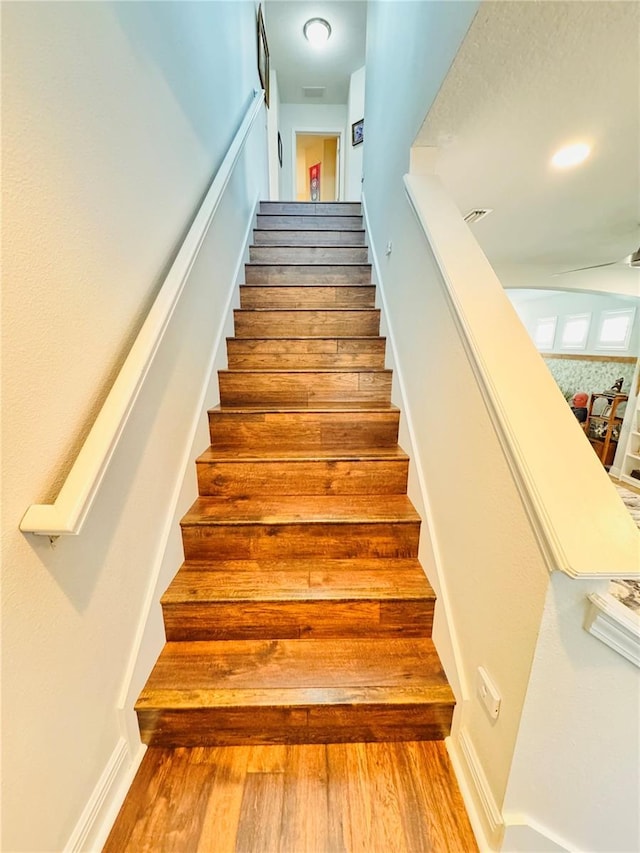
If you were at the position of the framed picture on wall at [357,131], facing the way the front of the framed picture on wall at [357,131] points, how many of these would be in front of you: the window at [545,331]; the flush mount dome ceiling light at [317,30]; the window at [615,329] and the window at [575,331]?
1

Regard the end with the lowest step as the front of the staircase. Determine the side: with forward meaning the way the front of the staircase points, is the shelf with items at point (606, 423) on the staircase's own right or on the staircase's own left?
on the staircase's own left

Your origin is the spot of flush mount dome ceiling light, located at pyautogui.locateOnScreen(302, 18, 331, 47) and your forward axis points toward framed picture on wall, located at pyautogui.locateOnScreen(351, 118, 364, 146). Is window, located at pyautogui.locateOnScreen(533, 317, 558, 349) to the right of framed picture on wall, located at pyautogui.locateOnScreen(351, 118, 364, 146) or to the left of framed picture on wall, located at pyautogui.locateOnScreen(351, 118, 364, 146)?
right

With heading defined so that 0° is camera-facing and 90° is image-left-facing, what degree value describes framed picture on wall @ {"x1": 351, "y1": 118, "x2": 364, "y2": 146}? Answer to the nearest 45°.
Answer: approximately 45°

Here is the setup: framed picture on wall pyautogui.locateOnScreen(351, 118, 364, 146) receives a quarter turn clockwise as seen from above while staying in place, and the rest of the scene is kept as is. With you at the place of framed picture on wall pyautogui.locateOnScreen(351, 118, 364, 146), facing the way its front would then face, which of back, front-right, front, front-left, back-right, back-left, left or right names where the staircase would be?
back-left

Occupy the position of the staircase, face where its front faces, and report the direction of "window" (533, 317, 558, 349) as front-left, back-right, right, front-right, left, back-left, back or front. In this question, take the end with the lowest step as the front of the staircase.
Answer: back-left

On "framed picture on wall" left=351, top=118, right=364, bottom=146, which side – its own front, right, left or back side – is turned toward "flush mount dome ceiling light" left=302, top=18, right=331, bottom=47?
front

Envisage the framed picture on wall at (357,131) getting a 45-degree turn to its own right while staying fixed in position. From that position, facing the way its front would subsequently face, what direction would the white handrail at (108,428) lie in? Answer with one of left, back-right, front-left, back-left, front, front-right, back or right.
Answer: left

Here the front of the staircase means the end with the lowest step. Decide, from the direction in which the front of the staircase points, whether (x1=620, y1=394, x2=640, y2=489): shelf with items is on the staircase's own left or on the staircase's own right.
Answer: on the staircase's own left
